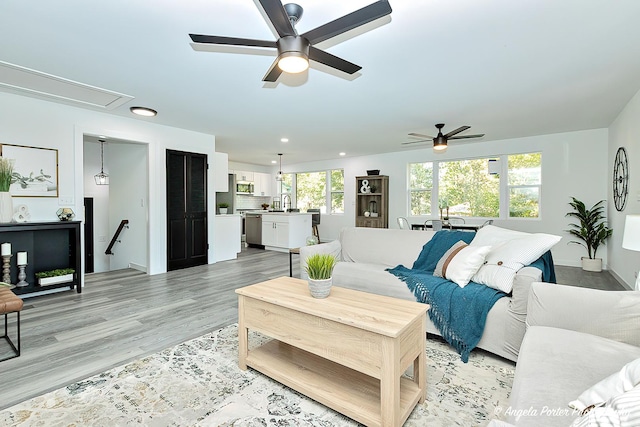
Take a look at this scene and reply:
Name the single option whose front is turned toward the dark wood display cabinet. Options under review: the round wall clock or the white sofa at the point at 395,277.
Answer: the round wall clock

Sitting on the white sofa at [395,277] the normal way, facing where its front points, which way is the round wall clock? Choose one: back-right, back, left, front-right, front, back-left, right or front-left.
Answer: back

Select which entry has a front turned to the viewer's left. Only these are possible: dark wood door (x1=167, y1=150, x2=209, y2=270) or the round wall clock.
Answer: the round wall clock

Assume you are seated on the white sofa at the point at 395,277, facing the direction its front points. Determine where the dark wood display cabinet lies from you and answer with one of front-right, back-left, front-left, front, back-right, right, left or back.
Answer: back-right

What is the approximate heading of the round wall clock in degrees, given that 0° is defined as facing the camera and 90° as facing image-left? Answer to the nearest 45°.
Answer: approximately 90°

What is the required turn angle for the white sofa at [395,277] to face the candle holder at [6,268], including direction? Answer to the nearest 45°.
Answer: approximately 45° to its right

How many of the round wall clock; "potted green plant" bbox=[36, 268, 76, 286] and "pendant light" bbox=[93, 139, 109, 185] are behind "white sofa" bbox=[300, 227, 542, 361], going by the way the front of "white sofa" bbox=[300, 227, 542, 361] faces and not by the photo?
1

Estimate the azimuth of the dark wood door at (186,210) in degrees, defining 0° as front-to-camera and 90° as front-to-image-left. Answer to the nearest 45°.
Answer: approximately 315°

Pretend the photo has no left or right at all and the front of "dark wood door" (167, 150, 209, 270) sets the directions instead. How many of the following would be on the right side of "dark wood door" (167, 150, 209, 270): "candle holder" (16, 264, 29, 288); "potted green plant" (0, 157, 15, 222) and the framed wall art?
3

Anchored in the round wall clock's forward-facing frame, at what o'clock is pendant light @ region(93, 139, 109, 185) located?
The pendant light is roughly at 11 o'clock from the round wall clock.

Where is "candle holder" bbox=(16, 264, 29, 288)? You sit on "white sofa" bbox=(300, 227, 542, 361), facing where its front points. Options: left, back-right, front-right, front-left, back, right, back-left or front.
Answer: front-right

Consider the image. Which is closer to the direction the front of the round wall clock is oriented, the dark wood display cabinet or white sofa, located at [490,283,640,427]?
the dark wood display cabinet

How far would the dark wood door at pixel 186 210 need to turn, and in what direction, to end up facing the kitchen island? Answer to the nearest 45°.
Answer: approximately 90° to its left

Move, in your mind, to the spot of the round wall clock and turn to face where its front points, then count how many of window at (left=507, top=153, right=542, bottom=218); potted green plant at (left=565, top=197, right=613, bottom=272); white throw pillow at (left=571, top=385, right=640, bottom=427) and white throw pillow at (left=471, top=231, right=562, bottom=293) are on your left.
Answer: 2

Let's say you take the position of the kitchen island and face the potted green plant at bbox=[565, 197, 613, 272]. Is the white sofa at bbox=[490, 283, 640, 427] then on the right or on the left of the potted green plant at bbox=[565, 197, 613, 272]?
right

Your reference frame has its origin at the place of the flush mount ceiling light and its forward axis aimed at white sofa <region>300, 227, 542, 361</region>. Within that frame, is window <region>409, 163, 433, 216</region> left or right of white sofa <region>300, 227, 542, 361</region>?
left

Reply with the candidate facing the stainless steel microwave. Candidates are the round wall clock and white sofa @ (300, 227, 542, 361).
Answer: the round wall clock

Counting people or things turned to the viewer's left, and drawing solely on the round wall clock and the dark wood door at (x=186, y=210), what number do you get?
1
